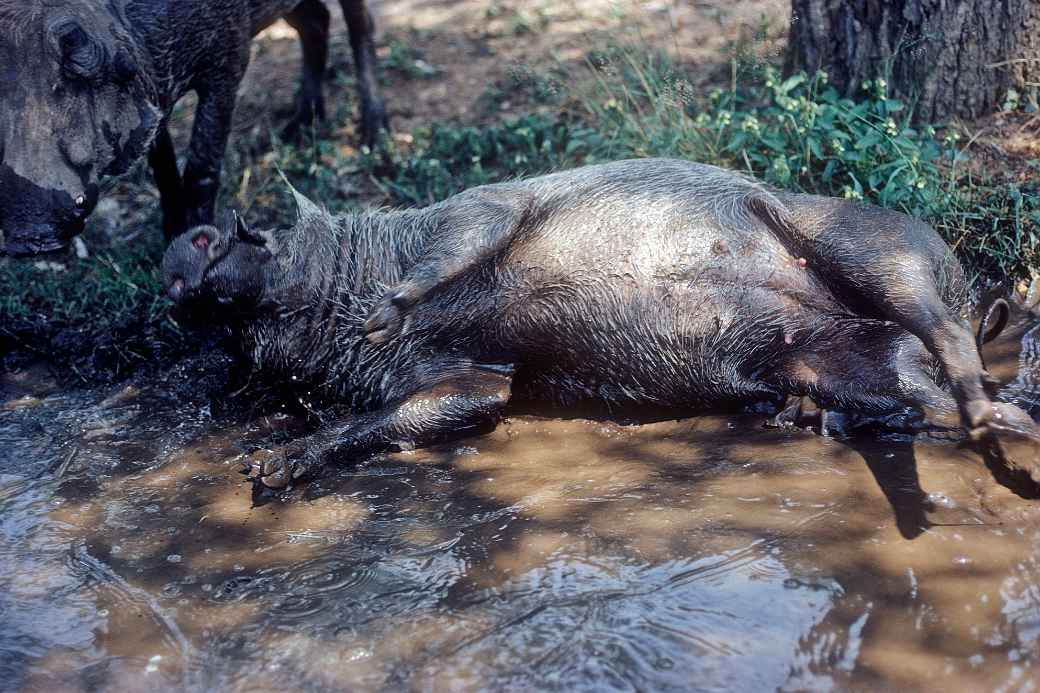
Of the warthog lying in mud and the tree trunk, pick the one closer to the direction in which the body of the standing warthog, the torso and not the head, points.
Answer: the warthog lying in mud

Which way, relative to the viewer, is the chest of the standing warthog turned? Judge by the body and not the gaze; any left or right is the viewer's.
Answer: facing the viewer and to the left of the viewer

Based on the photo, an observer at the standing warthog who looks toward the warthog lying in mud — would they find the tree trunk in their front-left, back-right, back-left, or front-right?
front-left

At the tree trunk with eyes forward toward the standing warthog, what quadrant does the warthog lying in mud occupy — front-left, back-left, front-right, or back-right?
front-left

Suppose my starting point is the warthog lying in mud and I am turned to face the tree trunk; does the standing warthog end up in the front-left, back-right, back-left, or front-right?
front-left

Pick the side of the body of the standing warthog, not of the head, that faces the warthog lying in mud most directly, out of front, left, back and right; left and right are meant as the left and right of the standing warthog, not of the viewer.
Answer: left
